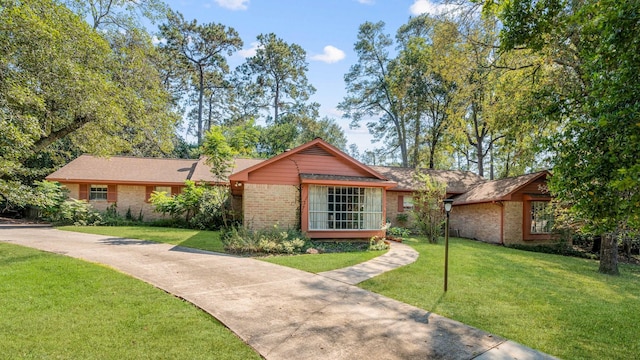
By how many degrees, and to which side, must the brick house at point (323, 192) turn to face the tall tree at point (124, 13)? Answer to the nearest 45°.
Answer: approximately 90° to its right

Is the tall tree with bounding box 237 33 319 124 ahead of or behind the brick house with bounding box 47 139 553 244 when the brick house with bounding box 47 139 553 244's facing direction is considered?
behind

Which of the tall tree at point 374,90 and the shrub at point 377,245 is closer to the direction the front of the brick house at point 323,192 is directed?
the shrub
